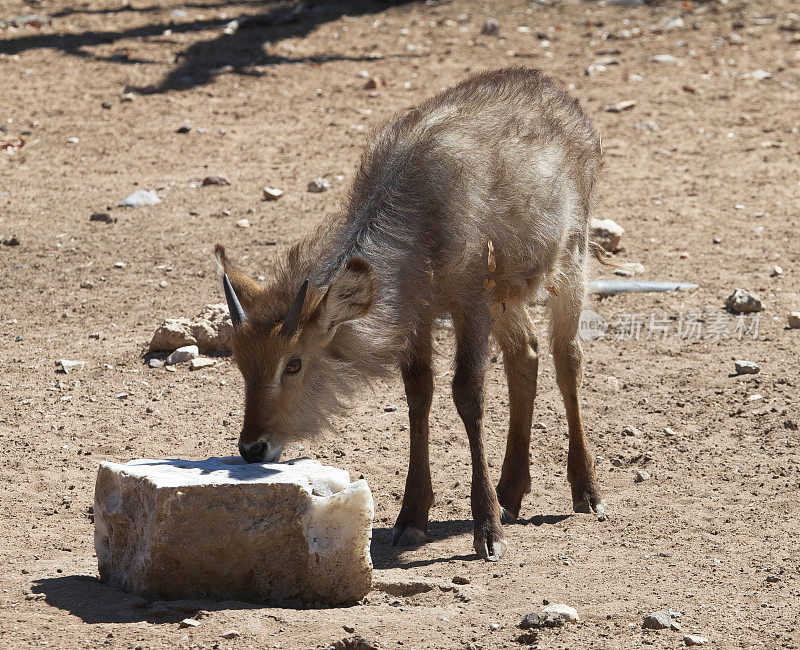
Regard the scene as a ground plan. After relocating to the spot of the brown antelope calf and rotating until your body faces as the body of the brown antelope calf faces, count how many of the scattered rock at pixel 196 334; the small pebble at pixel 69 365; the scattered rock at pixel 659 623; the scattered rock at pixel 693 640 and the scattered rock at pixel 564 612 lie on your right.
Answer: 2

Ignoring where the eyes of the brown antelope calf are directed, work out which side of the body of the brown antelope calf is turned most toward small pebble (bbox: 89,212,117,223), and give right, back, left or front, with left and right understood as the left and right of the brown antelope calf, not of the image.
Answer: right

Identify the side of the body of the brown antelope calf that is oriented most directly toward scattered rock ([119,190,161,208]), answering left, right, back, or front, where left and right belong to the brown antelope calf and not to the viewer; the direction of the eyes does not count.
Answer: right

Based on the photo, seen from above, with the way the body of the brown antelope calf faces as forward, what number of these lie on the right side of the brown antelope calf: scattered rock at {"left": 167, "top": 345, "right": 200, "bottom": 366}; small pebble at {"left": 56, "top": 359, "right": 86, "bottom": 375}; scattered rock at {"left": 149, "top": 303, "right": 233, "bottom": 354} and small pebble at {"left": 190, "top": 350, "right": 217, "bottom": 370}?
4

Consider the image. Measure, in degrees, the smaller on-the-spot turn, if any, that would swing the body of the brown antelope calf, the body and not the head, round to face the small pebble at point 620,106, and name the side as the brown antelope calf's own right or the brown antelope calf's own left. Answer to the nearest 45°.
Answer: approximately 135° to the brown antelope calf's own right

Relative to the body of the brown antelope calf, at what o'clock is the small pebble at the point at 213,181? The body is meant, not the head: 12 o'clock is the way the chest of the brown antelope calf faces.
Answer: The small pebble is roughly at 4 o'clock from the brown antelope calf.

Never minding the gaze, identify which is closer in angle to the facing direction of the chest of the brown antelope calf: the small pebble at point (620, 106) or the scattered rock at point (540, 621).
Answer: the scattered rock

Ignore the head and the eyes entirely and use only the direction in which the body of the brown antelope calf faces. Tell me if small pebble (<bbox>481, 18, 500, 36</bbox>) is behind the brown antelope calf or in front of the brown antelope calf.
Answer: behind

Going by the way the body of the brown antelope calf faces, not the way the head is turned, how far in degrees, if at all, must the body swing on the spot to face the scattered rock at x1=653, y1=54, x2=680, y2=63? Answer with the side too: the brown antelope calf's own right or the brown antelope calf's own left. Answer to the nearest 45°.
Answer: approximately 135° to the brown antelope calf's own right

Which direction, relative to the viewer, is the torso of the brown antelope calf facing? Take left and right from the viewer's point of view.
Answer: facing the viewer and to the left of the viewer

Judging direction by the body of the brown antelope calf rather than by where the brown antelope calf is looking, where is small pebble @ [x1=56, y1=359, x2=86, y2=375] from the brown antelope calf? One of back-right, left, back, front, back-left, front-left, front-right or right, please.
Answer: right

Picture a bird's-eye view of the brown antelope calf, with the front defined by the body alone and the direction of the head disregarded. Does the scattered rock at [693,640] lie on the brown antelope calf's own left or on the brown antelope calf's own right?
on the brown antelope calf's own left

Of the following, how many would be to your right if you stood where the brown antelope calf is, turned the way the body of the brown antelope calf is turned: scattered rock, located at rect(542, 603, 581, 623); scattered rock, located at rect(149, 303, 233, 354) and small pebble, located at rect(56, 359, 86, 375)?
2

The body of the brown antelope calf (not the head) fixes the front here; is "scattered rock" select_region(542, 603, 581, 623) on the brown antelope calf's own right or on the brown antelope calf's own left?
on the brown antelope calf's own left

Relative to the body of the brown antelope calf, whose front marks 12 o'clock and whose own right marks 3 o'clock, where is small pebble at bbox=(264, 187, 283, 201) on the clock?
The small pebble is roughly at 4 o'clock from the brown antelope calf.

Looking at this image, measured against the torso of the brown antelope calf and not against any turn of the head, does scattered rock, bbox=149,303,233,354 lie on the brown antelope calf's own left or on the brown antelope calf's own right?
on the brown antelope calf's own right

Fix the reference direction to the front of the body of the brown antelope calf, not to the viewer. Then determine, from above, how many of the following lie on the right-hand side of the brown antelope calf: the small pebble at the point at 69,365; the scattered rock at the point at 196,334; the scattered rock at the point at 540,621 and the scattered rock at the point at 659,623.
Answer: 2
